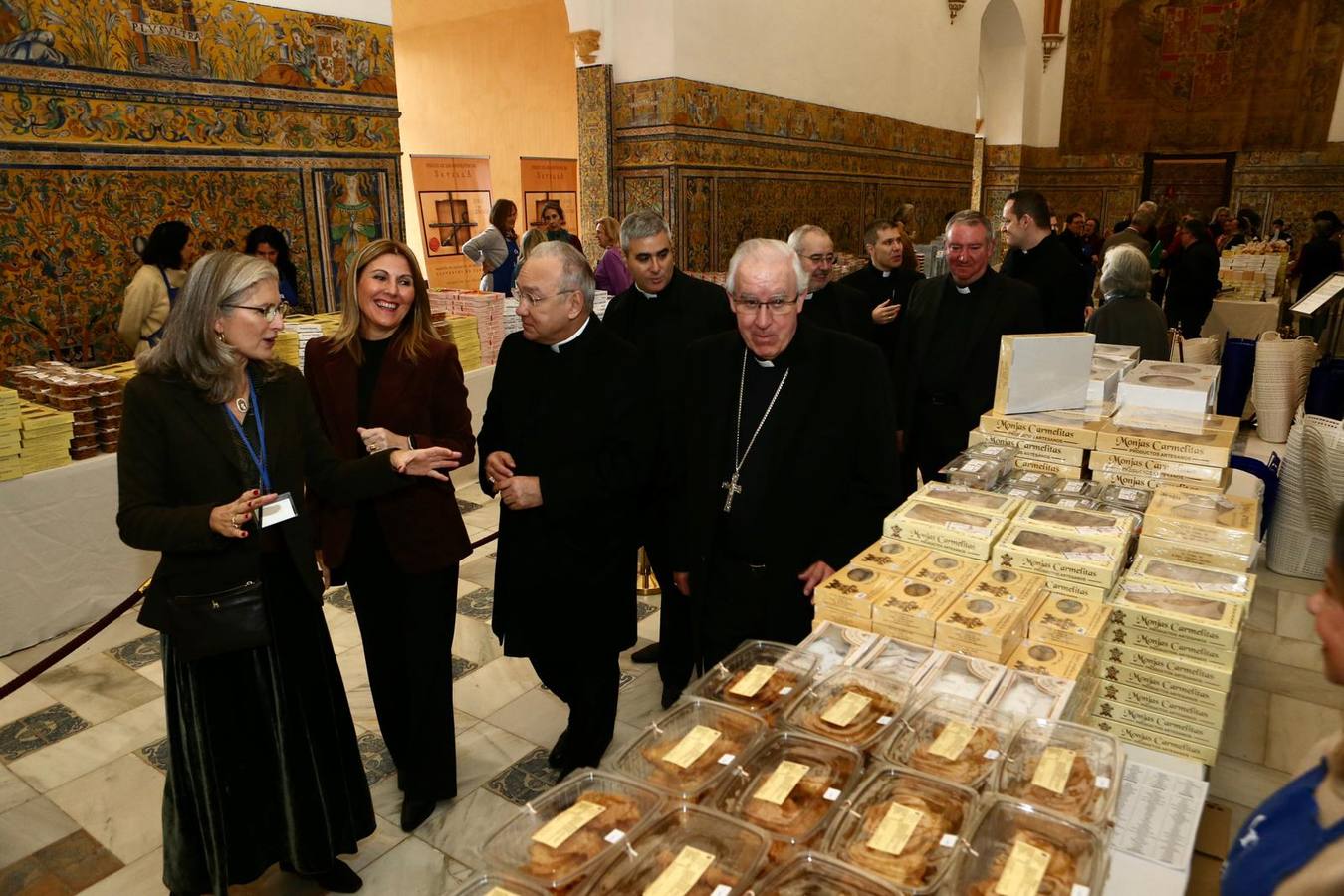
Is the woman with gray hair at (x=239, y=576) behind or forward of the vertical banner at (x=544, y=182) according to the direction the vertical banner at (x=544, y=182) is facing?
forward

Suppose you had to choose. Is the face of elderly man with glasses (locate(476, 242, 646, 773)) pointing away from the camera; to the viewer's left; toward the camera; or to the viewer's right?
to the viewer's left

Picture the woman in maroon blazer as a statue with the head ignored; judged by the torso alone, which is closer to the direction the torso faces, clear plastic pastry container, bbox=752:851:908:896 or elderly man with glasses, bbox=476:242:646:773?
the clear plastic pastry container

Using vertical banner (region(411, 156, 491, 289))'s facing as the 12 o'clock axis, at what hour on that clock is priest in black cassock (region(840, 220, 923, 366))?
The priest in black cassock is roughly at 11 o'clock from the vertical banner.

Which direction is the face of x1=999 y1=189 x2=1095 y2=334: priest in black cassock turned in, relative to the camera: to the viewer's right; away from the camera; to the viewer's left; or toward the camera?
to the viewer's left
